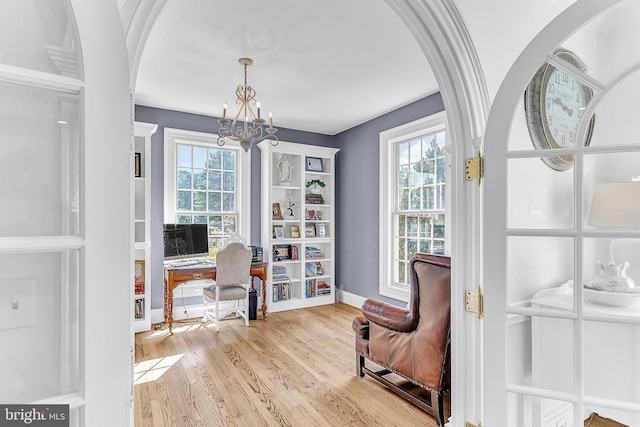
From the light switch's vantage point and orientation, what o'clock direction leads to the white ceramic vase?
The white ceramic vase is roughly at 10 o'clock from the light switch.

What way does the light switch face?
toward the camera

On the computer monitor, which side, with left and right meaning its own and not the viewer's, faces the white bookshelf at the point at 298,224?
left

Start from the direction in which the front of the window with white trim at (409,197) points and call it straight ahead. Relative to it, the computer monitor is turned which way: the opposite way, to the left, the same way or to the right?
to the left

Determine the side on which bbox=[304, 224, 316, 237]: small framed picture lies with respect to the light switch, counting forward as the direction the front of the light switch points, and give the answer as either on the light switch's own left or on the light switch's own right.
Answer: on the light switch's own left

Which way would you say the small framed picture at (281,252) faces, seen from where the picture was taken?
facing the viewer

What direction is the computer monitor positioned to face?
toward the camera

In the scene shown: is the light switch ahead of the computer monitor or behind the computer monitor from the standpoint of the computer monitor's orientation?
ahead

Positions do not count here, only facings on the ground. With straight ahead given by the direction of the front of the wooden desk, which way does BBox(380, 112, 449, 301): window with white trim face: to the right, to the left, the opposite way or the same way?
to the right

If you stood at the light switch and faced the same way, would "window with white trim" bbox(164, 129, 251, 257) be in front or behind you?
behind

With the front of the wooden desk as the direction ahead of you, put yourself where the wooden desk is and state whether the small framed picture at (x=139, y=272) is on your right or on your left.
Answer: on your right

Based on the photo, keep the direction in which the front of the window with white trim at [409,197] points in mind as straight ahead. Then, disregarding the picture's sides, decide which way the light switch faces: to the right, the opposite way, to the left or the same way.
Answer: to the left
